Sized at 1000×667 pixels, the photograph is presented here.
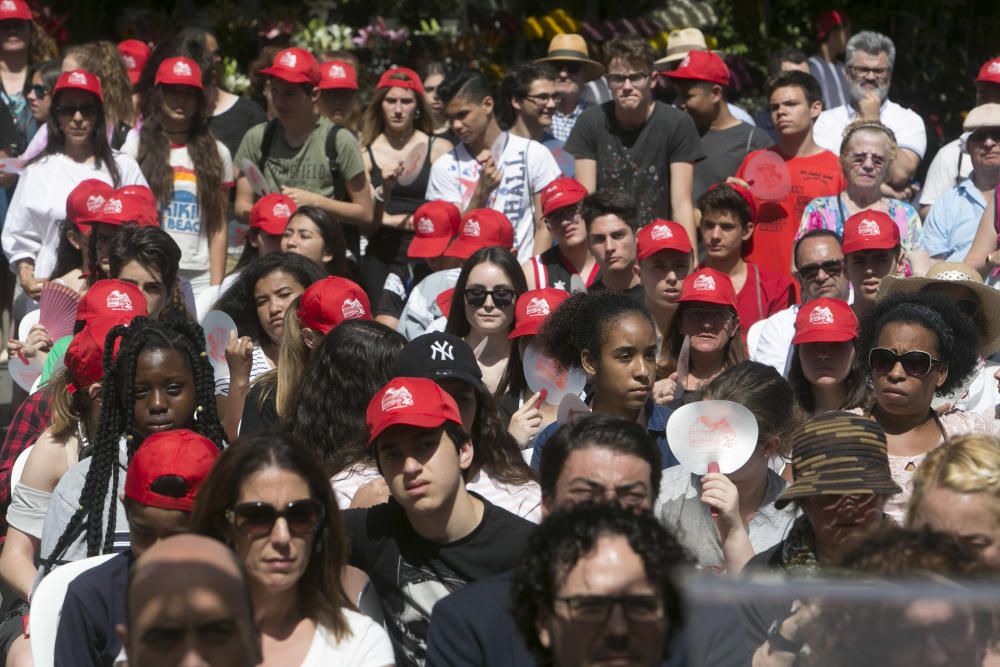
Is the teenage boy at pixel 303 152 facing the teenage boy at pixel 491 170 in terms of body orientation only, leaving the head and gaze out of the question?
no

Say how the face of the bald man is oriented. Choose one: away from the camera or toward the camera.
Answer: toward the camera

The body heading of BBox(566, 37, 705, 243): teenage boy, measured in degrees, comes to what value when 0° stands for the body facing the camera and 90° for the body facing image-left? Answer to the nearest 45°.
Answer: approximately 0°

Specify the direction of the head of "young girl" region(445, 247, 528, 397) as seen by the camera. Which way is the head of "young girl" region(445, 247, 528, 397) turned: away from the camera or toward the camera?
toward the camera

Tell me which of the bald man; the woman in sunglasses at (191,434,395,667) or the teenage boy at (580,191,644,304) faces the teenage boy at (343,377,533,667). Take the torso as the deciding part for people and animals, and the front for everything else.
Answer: the teenage boy at (580,191,644,304)

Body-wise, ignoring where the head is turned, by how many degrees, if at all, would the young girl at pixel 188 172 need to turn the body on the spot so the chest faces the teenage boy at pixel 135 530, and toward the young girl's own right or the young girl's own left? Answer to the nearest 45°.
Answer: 0° — they already face them

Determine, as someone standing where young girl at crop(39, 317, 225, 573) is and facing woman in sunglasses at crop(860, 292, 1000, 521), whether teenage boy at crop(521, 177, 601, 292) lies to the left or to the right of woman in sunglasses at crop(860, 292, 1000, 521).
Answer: left

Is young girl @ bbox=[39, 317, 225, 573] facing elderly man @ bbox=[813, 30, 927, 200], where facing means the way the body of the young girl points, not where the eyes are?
no

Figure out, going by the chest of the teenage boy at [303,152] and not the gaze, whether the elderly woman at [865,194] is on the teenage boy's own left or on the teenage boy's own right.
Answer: on the teenage boy's own left

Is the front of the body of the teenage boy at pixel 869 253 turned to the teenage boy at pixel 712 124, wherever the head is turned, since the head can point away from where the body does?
no

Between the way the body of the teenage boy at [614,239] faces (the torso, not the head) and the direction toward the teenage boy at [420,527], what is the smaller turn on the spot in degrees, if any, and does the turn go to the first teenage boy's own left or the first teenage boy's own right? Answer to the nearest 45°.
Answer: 0° — they already face them

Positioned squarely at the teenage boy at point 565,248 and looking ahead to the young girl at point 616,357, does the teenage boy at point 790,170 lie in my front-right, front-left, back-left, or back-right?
back-left

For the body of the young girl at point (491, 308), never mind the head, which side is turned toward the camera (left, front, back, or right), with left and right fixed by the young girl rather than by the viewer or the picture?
front

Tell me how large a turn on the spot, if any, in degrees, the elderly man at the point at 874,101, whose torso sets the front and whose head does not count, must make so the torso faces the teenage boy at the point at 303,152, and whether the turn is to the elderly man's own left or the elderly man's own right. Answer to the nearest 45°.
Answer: approximately 45° to the elderly man's own right

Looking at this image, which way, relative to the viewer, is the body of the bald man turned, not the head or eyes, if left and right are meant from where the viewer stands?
facing the viewer

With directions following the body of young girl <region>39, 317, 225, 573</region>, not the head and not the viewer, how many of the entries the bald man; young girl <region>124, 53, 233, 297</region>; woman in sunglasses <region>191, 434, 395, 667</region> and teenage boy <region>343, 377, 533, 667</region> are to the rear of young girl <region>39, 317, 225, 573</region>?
1

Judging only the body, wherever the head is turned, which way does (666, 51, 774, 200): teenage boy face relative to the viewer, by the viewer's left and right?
facing the viewer and to the left of the viewer

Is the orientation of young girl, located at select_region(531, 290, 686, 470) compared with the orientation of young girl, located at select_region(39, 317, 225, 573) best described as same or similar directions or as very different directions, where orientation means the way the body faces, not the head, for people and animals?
same or similar directions
